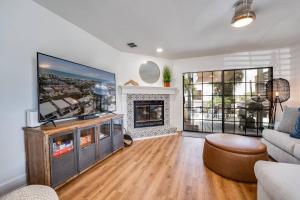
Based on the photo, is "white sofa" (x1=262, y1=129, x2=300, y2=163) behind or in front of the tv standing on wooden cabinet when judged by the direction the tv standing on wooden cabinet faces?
in front

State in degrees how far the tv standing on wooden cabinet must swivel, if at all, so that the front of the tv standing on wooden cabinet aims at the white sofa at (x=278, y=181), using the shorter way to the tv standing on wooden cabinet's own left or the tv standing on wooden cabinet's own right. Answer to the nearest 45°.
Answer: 0° — it already faces it

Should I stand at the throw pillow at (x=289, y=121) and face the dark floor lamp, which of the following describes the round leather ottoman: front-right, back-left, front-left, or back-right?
back-left

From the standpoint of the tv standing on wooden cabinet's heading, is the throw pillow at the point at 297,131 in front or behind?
in front

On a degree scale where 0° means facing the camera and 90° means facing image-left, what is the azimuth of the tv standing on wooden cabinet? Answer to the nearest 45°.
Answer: approximately 315°

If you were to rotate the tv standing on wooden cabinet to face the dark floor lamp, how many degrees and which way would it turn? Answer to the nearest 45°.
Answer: approximately 45° to its left

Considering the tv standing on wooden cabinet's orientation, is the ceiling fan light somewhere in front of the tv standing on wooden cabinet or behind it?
in front
